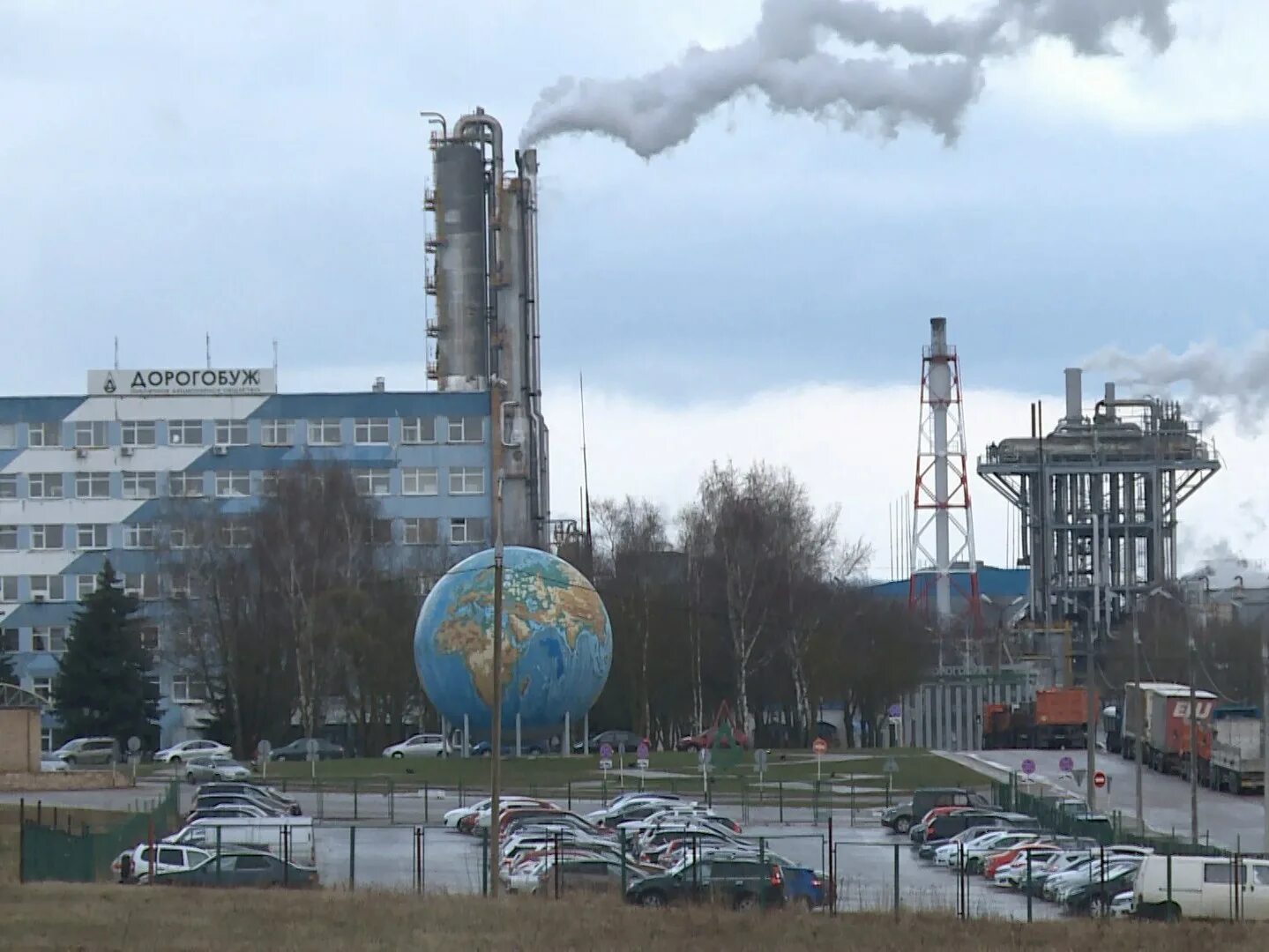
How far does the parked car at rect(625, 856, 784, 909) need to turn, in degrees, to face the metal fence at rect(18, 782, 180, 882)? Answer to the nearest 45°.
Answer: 0° — it already faces it

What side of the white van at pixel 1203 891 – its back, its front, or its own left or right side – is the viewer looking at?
right

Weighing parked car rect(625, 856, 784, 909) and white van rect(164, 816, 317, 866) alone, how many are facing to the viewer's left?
2

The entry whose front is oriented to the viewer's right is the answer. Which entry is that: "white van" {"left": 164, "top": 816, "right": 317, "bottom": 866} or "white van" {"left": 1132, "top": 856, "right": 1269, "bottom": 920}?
"white van" {"left": 1132, "top": 856, "right": 1269, "bottom": 920}

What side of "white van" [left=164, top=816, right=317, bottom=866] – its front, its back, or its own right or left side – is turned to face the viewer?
left

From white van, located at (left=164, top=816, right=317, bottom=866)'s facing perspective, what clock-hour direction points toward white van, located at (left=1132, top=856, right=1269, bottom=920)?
white van, located at (left=1132, top=856, right=1269, bottom=920) is roughly at 7 o'clock from white van, located at (left=164, top=816, right=317, bottom=866).

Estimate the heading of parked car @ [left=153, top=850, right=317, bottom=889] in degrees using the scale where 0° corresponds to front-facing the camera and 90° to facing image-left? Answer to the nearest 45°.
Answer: approximately 90°

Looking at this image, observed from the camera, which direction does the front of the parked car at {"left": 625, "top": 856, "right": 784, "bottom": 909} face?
facing to the left of the viewer

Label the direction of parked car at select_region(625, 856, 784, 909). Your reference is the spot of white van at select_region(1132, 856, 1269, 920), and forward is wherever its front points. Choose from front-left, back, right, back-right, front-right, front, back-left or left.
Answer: back

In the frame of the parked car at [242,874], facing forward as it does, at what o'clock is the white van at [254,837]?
The white van is roughly at 3 o'clock from the parked car.

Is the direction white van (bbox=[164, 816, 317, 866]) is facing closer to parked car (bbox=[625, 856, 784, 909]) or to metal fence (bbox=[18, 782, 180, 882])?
the metal fence
